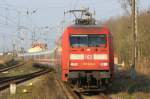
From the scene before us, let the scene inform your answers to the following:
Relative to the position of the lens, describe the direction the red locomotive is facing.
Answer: facing the viewer

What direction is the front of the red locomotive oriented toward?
toward the camera
